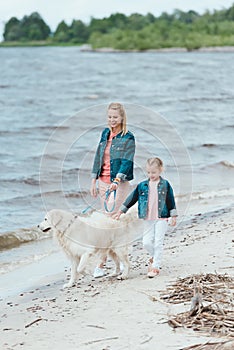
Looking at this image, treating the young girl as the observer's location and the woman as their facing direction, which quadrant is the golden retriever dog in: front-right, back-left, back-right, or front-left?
front-left

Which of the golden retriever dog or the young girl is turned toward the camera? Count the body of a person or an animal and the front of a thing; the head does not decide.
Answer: the young girl

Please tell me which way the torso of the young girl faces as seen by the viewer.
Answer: toward the camera

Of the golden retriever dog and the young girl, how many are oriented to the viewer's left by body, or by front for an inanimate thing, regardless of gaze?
1

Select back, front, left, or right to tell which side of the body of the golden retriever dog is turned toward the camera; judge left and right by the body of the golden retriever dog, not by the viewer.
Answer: left

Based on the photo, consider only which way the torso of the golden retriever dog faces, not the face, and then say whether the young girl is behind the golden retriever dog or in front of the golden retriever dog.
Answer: behind

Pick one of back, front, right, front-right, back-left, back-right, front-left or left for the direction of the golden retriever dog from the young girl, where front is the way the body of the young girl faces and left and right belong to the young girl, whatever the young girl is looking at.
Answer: right

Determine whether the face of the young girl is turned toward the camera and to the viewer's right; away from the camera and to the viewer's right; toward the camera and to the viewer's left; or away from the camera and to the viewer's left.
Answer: toward the camera and to the viewer's left

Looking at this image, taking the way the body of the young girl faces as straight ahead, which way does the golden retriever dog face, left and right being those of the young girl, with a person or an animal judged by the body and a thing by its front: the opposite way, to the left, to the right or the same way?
to the right

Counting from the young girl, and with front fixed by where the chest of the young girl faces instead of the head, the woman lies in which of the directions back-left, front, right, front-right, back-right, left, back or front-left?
back-right
